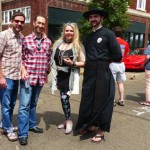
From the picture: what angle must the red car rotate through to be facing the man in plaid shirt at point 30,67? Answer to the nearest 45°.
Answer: approximately 45° to its left

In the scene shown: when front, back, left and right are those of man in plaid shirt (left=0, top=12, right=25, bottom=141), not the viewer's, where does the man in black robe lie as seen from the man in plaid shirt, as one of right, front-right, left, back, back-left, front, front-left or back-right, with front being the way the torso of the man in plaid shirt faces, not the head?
front-left

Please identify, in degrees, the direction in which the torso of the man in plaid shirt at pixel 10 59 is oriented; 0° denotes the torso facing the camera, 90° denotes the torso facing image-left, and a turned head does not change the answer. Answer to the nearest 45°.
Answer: approximately 315°

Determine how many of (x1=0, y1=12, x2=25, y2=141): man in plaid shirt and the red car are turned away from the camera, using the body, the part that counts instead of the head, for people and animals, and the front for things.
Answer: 0

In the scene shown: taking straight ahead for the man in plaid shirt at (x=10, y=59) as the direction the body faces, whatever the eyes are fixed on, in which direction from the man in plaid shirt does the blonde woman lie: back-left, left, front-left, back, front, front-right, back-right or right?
front-left

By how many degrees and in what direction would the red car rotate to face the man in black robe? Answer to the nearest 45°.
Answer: approximately 45° to its left

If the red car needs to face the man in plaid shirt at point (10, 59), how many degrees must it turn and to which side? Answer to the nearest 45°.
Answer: approximately 45° to its left
